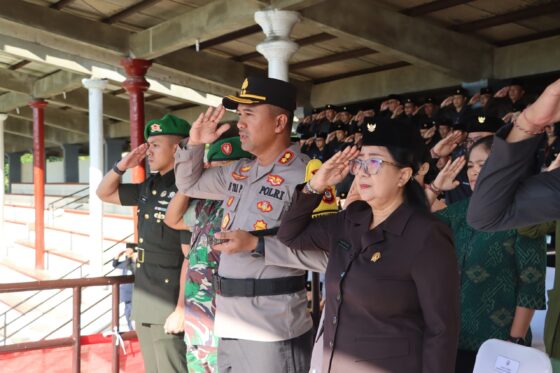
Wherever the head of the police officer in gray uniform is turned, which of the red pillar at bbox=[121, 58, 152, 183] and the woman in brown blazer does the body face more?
the woman in brown blazer

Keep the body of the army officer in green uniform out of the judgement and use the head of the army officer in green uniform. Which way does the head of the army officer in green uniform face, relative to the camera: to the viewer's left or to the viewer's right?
to the viewer's left

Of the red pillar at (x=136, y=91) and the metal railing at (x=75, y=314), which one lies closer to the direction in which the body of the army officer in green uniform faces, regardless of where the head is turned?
the metal railing

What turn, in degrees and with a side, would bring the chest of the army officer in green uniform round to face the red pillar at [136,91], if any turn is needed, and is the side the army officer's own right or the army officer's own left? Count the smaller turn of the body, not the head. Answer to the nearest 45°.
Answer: approximately 135° to the army officer's own right

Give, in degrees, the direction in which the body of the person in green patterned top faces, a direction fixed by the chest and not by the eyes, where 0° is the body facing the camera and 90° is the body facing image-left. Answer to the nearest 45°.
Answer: approximately 45°

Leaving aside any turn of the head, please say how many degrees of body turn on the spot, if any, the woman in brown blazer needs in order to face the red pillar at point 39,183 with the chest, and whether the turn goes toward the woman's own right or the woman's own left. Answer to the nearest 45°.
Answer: approximately 90° to the woman's own right

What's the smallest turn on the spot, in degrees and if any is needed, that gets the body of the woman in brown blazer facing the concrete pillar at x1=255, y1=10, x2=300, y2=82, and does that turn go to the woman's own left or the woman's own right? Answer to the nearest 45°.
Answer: approximately 135° to the woman's own right
